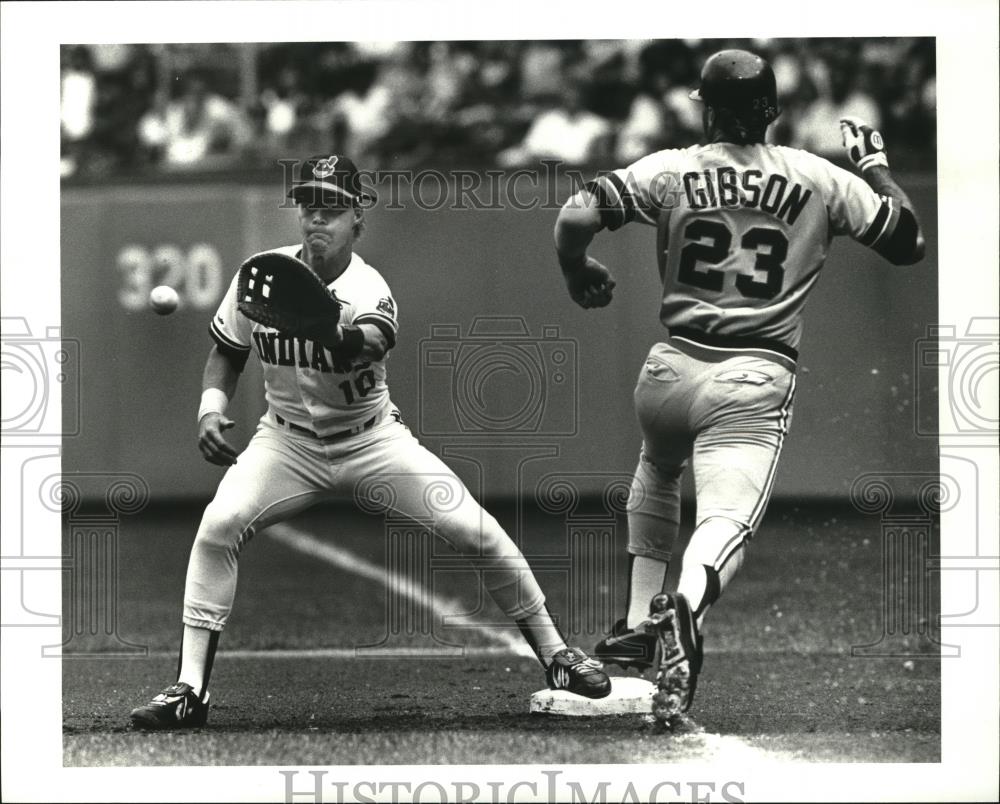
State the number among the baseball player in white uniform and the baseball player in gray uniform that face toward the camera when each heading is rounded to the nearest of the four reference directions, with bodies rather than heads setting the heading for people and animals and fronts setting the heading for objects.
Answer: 1

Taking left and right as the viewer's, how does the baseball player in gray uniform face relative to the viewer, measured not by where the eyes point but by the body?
facing away from the viewer

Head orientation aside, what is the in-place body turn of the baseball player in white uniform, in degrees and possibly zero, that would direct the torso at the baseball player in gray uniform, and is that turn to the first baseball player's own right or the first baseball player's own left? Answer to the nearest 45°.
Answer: approximately 90° to the first baseball player's own left

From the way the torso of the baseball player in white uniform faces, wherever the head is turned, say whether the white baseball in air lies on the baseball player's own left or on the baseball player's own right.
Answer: on the baseball player's own right

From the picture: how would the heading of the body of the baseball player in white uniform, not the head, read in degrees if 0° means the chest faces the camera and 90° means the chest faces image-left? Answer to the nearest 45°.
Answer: approximately 0°

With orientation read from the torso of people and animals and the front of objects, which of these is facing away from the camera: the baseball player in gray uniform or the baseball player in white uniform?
the baseball player in gray uniform
